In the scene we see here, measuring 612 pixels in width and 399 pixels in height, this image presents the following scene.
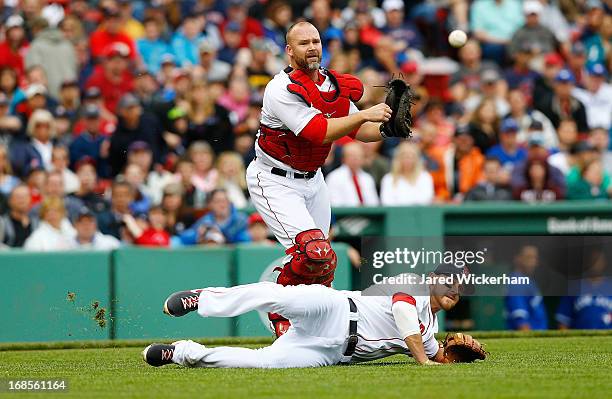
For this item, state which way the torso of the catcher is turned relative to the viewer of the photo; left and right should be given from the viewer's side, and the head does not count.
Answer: facing the viewer and to the right of the viewer
